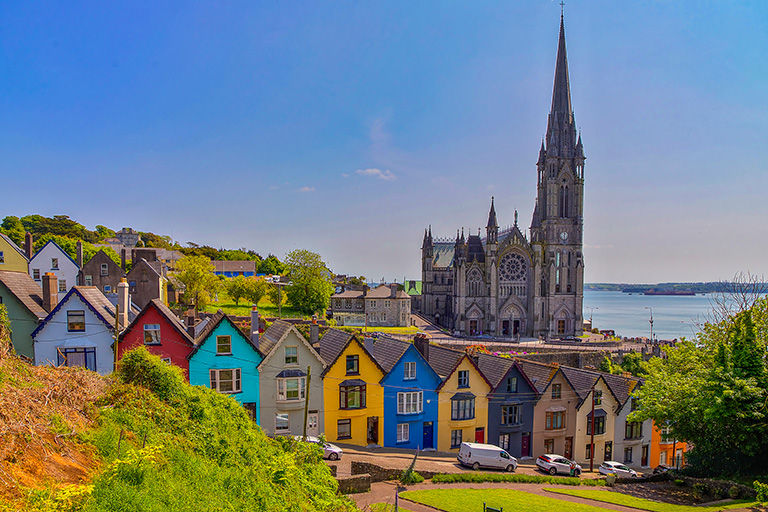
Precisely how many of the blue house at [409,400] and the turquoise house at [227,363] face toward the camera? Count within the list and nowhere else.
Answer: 2

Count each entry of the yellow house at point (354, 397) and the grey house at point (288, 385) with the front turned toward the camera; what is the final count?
2

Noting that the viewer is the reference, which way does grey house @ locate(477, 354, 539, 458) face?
facing the viewer and to the right of the viewer

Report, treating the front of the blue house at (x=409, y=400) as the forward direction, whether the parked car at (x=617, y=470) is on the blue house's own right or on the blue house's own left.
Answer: on the blue house's own left

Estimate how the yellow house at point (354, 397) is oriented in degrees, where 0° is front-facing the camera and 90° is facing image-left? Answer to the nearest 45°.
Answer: approximately 0°
